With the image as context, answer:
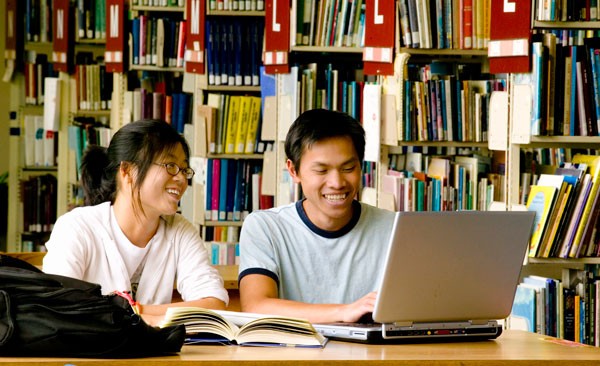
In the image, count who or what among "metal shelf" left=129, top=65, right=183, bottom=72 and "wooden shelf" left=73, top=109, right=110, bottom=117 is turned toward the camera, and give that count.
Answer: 2

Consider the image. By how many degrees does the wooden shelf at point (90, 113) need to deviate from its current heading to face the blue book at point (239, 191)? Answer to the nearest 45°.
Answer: approximately 45° to its left

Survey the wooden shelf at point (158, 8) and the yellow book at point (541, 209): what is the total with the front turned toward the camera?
2

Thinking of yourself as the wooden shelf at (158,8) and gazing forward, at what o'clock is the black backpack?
The black backpack is roughly at 12 o'clock from the wooden shelf.

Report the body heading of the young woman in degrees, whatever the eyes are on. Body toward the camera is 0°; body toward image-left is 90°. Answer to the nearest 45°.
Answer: approximately 315°
